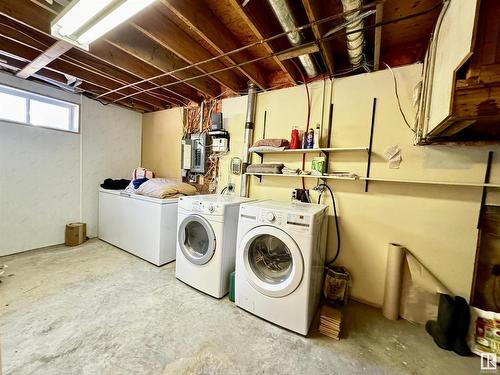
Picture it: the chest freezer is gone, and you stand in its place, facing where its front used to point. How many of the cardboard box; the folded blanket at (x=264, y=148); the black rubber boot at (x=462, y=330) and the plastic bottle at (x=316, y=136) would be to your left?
3

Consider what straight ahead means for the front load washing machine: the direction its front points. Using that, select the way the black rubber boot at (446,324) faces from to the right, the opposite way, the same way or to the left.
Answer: to the right

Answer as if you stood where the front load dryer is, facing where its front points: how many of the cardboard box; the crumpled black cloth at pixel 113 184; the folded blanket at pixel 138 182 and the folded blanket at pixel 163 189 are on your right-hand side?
4

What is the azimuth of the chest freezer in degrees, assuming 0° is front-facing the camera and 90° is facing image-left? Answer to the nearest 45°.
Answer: approximately 45°

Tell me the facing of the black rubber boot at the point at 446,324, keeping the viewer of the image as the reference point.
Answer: facing to the left of the viewer

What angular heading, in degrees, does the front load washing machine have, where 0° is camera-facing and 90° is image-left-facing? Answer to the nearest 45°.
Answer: approximately 45°

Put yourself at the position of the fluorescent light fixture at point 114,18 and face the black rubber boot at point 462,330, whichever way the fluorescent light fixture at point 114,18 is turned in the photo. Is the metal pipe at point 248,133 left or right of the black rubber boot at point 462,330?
left

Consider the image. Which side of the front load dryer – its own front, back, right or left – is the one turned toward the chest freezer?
right

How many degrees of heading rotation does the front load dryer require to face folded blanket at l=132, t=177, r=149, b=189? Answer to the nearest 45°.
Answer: approximately 90° to its right

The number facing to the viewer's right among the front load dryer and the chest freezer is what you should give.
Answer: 0
